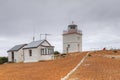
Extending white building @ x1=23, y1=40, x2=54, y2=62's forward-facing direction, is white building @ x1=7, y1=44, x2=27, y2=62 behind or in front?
behind

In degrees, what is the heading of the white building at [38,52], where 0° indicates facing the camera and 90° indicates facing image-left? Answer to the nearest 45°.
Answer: approximately 315°
